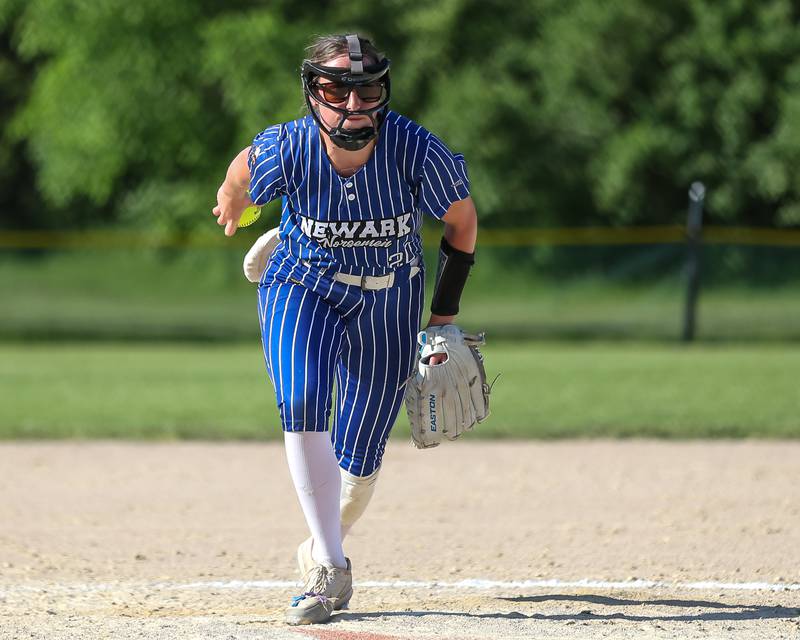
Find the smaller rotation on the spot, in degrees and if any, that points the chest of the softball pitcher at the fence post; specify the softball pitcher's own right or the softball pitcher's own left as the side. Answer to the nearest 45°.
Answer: approximately 180°

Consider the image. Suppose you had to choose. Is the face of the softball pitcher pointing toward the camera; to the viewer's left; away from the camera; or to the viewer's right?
toward the camera

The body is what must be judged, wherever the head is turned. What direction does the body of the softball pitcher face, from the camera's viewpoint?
toward the camera
